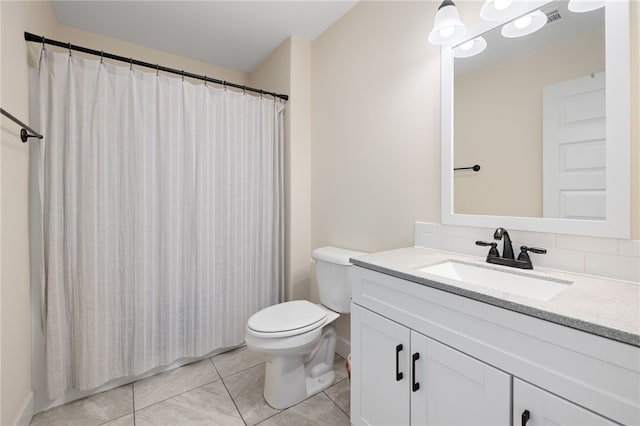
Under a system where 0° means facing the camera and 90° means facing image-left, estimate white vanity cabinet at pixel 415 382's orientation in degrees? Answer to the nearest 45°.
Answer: approximately 45°

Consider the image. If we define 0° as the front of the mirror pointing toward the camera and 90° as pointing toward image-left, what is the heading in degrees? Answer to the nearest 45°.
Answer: approximately 45°

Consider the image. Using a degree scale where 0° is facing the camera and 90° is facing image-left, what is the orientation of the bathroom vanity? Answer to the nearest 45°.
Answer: approximately 45°

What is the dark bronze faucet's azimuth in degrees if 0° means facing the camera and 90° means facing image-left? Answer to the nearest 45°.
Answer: approximately 45°
